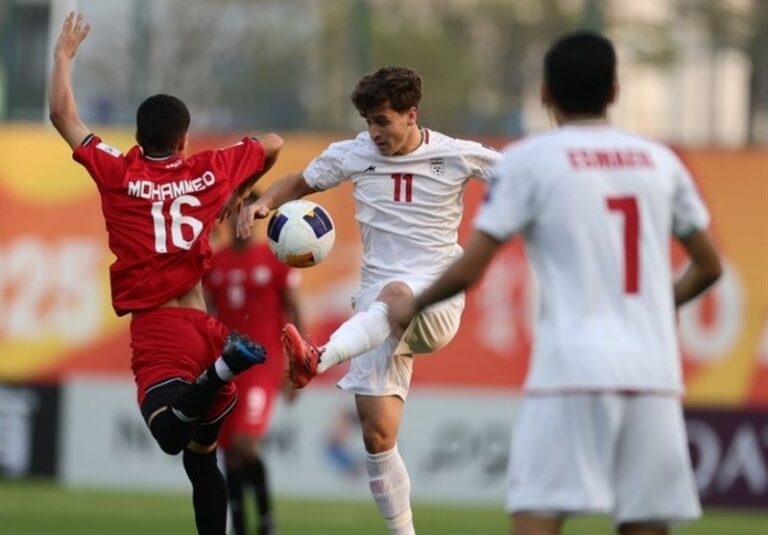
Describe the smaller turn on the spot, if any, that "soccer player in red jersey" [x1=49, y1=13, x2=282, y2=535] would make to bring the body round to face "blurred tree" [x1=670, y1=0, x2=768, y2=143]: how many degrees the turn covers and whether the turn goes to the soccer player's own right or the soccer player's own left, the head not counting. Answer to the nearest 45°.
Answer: approximately 45° to the soccer player's own right

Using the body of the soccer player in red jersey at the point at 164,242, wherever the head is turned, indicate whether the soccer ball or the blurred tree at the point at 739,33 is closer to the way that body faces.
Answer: the blurred tree

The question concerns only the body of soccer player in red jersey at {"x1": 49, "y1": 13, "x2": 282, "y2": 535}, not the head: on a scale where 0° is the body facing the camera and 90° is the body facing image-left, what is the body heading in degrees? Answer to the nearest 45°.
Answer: approximately 180°

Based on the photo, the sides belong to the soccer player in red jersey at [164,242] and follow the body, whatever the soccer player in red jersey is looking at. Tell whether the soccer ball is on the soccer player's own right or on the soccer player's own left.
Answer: on the soccer player's own right
